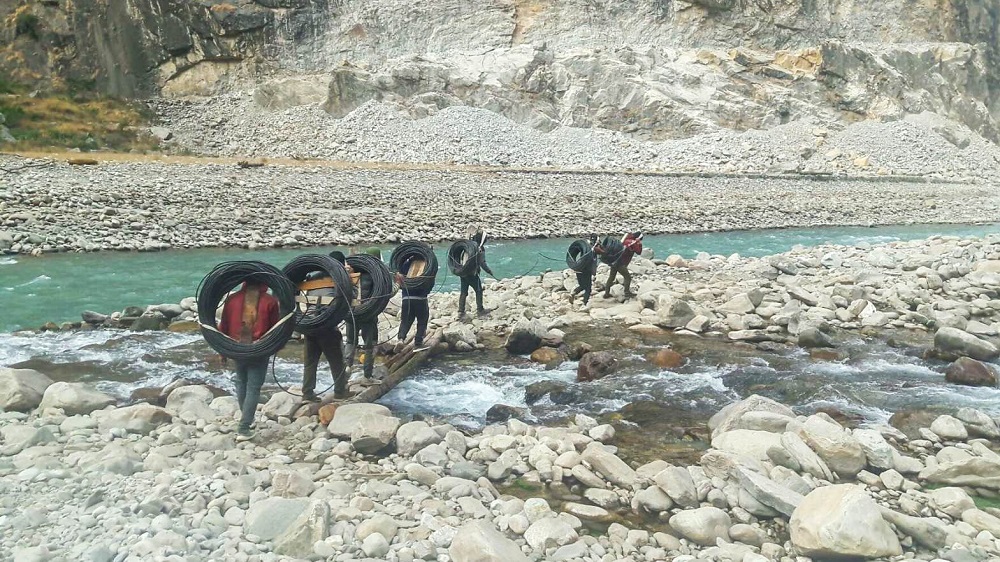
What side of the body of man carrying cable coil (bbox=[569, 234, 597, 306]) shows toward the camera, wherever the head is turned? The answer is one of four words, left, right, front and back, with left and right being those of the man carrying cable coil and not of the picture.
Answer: right

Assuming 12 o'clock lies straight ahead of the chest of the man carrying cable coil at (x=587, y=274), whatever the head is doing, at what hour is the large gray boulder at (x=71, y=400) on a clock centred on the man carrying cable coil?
The large gray boulder is roughly at 4 o'clock from the man carrying cable coil.

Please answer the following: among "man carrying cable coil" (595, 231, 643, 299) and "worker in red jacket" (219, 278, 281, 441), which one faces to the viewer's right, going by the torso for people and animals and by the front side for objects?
the man carrying cable coil

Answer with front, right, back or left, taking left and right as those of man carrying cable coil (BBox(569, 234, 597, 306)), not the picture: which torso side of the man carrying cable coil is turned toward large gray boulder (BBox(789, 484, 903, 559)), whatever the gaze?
right

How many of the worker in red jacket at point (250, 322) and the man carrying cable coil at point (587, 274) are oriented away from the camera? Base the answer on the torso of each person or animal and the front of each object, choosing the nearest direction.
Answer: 1

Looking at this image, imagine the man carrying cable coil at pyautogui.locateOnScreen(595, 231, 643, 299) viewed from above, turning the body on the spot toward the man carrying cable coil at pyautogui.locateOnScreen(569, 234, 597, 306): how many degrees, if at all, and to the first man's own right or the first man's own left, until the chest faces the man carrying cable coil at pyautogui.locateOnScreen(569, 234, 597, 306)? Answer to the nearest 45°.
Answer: approximately 135° to the first man's own right

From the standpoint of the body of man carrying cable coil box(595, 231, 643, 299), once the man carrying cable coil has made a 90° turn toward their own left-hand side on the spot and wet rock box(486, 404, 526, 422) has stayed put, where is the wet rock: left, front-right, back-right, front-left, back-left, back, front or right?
back

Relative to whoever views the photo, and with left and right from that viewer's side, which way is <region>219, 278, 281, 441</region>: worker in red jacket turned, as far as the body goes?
facing away from the viewer

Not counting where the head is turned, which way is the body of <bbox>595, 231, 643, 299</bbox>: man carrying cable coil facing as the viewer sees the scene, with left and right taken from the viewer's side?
facing to the right of the viewer

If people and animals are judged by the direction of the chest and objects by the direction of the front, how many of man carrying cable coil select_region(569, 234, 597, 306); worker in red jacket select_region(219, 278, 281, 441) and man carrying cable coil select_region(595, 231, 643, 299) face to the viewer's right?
2

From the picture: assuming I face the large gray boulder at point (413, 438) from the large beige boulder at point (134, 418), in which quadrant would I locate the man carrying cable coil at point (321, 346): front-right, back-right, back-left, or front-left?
front-left

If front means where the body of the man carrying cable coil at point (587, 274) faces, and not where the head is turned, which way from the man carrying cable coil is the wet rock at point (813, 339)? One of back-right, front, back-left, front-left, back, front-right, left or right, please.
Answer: front-right

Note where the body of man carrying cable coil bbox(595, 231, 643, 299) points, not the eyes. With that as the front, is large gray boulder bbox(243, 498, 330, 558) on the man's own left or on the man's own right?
on the man's own right

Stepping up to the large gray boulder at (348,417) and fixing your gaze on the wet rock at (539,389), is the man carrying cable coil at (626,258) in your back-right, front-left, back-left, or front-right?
front-left

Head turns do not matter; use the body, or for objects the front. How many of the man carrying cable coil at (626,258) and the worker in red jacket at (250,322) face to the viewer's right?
1

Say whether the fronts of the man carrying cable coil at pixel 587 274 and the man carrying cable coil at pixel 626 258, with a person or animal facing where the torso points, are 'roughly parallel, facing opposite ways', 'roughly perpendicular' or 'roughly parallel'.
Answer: roughly parallel
